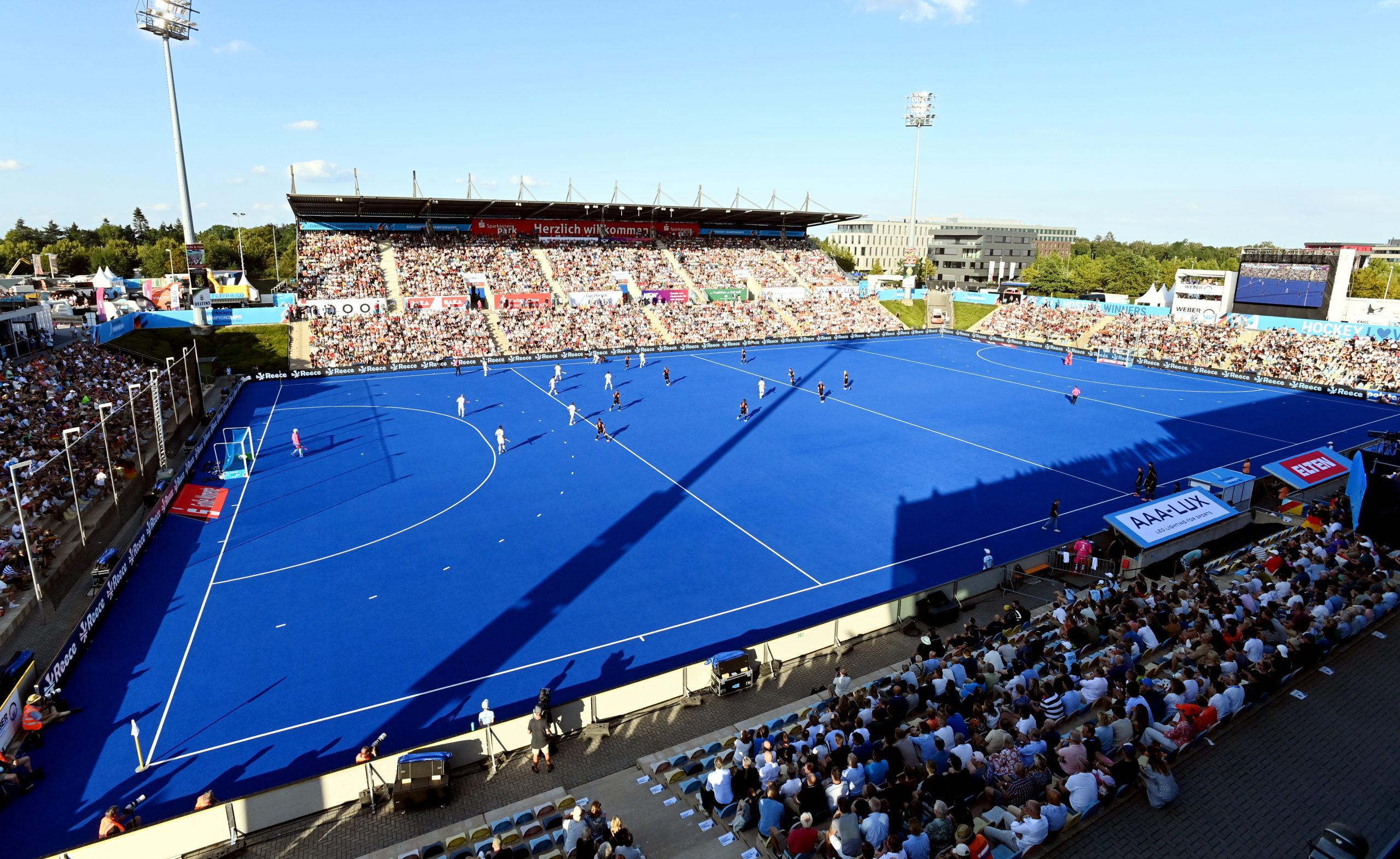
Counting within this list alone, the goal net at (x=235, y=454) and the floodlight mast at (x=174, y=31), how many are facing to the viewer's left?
0

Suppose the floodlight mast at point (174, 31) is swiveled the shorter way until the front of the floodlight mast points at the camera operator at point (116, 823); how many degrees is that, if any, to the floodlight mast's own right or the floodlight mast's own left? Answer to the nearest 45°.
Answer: approximately 45° to the floodlight mast's own right

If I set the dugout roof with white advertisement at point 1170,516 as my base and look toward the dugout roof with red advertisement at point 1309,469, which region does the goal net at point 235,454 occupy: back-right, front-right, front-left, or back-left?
back-left

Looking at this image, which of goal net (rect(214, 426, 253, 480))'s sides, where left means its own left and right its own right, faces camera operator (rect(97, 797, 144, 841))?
right

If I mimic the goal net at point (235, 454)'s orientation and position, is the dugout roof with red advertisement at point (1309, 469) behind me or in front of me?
in front

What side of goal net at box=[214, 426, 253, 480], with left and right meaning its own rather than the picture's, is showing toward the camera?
right

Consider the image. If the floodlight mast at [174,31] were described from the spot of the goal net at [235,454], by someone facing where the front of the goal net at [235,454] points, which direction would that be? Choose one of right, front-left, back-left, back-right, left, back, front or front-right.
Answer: left

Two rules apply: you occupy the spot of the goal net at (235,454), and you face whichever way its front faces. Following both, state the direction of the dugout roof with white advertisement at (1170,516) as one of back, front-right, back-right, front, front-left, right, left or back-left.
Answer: front-right

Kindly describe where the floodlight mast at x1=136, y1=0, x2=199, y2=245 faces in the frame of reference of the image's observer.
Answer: facing the viewer and to the right of the viewer
